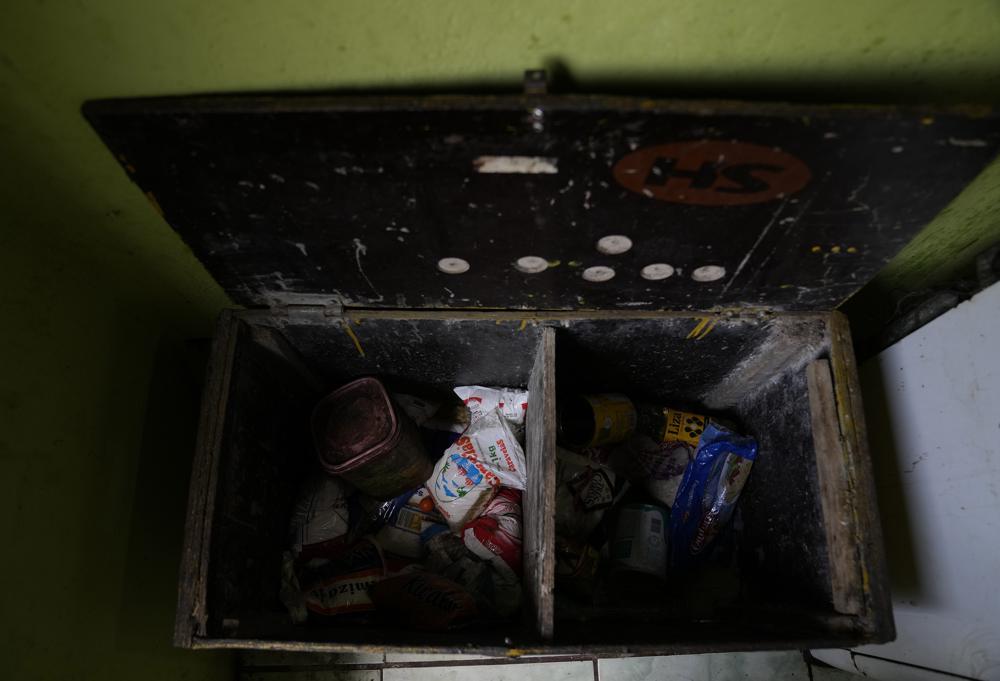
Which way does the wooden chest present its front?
toward the camera
